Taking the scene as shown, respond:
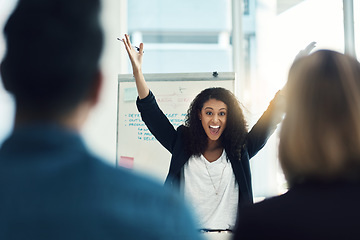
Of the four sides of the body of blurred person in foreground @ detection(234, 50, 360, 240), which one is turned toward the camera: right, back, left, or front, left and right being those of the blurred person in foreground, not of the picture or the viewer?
back

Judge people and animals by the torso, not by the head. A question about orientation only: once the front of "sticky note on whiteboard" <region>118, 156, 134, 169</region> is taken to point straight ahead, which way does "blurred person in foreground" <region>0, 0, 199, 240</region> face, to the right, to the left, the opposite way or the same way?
the opposite way

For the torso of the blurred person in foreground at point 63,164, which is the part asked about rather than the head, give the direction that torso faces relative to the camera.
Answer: away from the camera

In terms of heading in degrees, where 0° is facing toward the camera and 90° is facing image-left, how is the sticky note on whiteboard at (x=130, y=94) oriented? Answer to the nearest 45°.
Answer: approximately 0°

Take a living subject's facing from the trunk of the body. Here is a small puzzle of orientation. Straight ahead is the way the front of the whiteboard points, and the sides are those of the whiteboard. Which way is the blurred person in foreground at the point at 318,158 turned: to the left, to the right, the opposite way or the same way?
the opposite way

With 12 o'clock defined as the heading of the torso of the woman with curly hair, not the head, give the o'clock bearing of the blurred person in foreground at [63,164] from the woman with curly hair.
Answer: The blurred person in foreground is roughly at 12 o'clock from the woman with curly hair.

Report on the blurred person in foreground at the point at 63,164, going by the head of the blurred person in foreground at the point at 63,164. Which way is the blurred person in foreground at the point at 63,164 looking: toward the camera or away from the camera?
away from the camera

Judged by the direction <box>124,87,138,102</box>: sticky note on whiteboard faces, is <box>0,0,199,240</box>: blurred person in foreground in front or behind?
in front

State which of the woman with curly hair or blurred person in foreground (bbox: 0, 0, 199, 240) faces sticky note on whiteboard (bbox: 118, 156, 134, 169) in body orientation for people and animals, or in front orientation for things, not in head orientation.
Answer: the blurred person in foreground

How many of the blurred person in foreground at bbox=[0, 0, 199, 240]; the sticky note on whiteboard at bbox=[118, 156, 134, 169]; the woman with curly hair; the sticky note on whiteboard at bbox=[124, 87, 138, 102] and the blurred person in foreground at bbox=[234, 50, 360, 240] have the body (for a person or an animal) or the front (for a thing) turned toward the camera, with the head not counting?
3

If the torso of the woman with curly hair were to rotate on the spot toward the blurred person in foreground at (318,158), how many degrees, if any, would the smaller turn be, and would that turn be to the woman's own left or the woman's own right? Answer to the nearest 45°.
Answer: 0° — they already face them

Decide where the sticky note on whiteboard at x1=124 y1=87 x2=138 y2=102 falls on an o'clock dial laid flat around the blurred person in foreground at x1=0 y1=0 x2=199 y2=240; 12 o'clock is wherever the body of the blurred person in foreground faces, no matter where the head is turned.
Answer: The sticky note on whiteboard is roughly at 12 o'clock from the blurred person in foreground.

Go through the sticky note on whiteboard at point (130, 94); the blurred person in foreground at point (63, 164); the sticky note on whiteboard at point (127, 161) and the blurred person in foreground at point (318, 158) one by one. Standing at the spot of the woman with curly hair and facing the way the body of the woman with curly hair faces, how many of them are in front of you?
2

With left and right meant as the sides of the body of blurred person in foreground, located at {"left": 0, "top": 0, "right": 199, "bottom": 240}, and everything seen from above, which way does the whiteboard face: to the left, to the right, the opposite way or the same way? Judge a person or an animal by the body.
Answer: the opposite way
